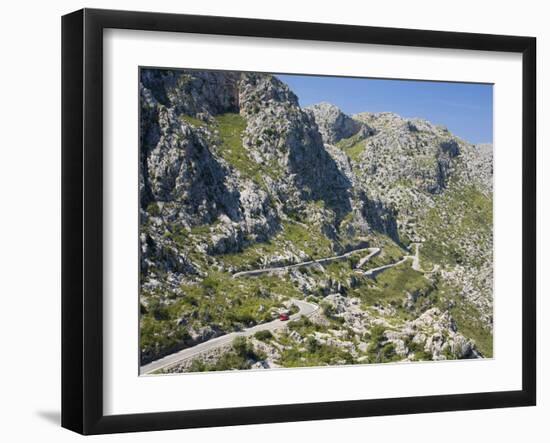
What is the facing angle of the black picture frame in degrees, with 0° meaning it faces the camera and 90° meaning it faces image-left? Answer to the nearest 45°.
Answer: approximately 315°
